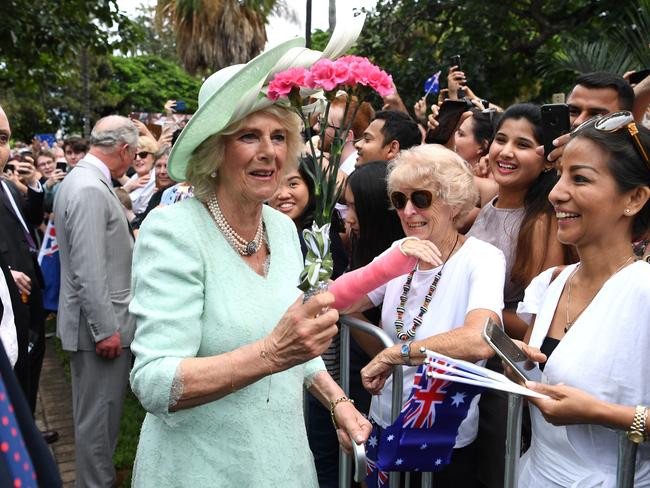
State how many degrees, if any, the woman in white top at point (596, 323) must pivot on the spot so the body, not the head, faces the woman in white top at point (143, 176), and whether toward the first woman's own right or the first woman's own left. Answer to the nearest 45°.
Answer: approximately 90° to the first woman's own right

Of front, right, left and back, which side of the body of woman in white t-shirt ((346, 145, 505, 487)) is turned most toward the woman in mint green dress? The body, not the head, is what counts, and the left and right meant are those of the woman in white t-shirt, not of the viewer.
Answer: front

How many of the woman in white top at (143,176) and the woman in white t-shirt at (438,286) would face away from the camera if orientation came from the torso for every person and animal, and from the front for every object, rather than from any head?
0

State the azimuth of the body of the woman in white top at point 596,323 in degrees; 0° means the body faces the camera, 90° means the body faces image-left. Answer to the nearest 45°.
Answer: approximately 45°

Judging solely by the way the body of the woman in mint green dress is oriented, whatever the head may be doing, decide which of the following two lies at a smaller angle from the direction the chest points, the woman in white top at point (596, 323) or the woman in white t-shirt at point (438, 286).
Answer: the woman in white top

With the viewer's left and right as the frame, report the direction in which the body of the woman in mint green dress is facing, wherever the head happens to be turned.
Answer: facing the viewer and to the right of the viewer

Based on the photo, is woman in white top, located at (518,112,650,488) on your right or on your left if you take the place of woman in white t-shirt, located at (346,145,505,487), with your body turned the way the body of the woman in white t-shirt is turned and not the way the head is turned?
on your left

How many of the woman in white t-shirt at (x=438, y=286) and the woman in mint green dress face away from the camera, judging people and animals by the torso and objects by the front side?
0

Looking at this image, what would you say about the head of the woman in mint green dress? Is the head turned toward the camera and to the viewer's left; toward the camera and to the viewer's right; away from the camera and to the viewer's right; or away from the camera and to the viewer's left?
toward the camera and to the viewer's right

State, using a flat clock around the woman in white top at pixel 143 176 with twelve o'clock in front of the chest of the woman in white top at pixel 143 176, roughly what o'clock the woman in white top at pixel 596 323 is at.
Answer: the woman in white top at pixel 596 323 is roughly at 10 o'clock from the woman in white top at pixel 143 176.

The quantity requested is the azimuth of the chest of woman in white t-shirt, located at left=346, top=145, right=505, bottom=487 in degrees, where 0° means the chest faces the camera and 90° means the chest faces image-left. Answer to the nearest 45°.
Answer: approximately 45°
